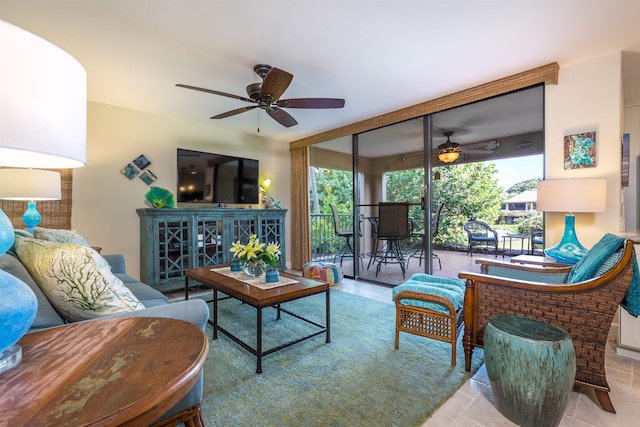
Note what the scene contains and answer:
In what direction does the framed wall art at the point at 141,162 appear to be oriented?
toward the camera

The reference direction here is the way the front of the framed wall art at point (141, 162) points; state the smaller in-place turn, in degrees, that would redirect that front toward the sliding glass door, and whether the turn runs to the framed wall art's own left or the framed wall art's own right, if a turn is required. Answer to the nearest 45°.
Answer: approximately 45° to the framed wall art's own left

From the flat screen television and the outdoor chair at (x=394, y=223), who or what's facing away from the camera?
the outdoor chair

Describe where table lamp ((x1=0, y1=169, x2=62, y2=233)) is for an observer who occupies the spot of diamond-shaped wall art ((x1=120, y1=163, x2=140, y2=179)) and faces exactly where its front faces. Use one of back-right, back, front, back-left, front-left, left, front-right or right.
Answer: front-right

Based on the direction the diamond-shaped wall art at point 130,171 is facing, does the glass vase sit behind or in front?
in front

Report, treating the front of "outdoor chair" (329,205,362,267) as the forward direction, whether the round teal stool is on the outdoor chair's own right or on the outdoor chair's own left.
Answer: on the outdoor chair's own right

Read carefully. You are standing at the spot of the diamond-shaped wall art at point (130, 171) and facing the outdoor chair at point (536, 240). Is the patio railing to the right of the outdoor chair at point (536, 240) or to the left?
left

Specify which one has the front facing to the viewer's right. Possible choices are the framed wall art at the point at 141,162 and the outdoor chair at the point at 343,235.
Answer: the outdoor chair

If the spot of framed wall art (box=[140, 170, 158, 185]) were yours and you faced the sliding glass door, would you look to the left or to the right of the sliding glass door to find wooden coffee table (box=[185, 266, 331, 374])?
right

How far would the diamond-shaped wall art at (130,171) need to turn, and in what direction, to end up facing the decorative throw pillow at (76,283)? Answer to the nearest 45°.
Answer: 0° — it already faces it

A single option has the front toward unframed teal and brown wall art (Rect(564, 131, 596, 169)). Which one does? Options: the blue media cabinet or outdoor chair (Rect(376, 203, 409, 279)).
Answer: the blue media cabinet

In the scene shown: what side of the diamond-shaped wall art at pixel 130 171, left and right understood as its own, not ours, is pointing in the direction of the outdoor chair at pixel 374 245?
left

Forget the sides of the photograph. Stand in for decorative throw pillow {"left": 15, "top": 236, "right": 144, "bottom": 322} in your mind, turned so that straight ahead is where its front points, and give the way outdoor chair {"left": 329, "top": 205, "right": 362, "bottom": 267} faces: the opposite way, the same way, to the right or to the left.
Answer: the same way

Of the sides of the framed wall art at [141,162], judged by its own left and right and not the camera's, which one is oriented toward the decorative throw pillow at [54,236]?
front

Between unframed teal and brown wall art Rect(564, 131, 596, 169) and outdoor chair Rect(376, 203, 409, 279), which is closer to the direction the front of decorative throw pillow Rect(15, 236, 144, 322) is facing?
the unframed teal and brown wall art

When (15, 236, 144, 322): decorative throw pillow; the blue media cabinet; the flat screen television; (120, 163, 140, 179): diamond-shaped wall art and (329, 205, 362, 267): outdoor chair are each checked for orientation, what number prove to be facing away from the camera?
0

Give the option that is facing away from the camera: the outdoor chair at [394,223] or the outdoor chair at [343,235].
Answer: the outdoor chair at [394,223]

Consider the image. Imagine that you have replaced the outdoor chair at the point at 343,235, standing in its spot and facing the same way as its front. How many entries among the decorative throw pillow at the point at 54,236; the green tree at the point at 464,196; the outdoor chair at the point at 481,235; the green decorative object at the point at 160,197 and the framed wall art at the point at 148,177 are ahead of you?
2

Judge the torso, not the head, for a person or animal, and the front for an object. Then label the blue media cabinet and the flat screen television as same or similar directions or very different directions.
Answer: same or similar directions

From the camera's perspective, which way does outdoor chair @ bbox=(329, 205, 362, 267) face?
to the viewer's right

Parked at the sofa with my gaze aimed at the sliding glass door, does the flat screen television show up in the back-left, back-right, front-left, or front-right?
front-left

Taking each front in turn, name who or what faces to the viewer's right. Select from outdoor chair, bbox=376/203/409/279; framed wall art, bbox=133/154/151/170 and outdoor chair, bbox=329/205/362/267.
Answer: outdoor chair, bbox=329/205/362/267
